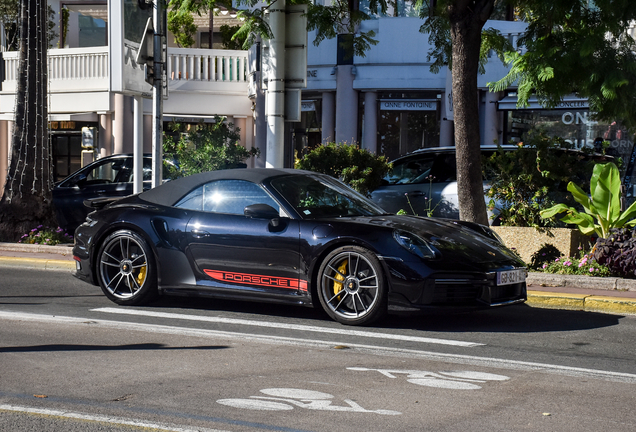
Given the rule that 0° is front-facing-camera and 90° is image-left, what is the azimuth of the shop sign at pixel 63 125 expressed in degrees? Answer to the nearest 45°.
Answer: approximately 0°

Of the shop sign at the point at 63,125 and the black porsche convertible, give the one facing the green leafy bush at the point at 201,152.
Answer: the shop sign

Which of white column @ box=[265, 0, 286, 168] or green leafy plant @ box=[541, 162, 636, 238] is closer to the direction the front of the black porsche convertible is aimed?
the green leafy plant

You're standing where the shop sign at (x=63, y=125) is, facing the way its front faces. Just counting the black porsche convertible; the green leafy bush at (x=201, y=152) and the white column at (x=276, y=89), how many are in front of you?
3

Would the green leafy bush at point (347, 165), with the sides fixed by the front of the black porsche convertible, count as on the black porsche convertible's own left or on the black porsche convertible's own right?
on the black porsche convertible's own left

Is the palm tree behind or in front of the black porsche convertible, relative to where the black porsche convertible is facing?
behind

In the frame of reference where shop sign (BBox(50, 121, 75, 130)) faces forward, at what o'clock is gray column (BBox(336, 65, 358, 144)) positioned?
The gray column is roughly at 10 o'clock from the shop sign.

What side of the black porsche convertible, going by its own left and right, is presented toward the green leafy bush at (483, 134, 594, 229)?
left
